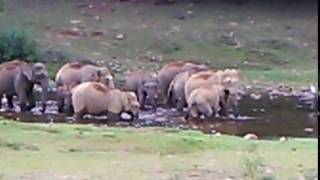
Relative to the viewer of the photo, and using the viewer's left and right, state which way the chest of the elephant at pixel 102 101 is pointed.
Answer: facing to the right of the viewer
